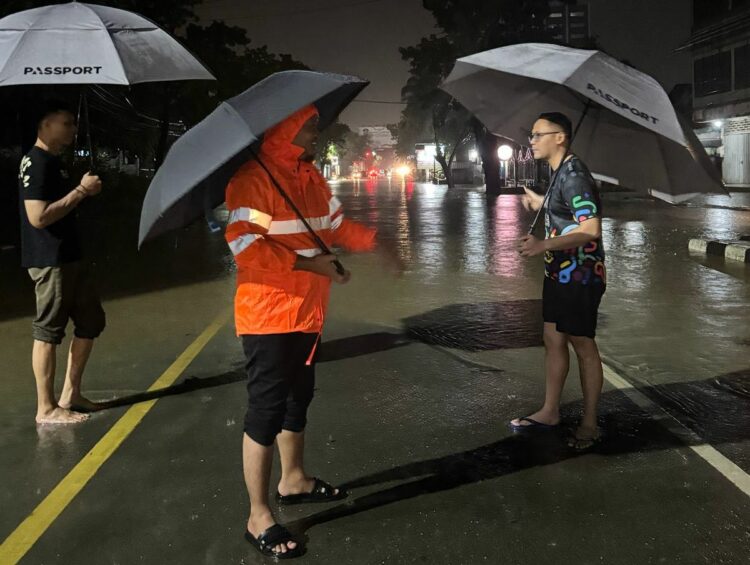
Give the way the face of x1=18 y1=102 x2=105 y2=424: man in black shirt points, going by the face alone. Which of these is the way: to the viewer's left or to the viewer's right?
to the viewer's right

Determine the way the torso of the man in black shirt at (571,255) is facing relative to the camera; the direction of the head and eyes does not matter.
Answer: to the viewer's left

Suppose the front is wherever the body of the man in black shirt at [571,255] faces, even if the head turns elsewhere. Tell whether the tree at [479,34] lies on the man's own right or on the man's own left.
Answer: on the man's own right

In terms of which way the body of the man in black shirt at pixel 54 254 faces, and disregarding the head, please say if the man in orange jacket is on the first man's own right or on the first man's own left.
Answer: on the first man's own right

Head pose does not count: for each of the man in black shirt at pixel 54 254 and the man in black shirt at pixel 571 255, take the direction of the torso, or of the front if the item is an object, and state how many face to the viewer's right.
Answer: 1

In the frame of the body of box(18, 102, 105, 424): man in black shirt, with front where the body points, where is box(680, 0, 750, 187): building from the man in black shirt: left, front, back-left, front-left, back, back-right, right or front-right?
front-left

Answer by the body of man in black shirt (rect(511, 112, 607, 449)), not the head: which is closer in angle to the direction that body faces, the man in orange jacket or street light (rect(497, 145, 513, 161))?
the man in orange jacket

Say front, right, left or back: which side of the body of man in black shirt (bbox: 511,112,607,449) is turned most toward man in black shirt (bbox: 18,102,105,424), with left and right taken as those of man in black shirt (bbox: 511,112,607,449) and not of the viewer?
front

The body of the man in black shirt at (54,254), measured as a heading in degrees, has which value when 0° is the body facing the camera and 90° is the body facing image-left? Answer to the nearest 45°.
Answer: approximately 270°

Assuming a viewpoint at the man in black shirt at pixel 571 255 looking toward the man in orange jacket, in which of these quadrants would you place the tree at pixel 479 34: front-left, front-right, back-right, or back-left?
back-right

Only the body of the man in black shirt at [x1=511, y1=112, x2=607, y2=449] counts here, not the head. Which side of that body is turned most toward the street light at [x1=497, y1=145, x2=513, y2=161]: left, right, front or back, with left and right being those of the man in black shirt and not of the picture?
right

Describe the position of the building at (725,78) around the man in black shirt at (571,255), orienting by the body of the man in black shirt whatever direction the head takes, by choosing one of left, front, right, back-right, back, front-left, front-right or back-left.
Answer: right

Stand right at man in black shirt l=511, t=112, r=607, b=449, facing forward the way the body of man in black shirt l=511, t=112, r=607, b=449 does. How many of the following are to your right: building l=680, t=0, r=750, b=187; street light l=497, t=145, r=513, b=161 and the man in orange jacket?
2

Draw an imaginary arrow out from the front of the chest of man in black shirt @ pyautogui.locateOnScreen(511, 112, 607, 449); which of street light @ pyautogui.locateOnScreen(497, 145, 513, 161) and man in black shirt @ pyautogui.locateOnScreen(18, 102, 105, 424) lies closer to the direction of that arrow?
the man in black shirt

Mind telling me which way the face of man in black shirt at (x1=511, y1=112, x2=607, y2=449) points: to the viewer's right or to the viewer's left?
to the viewer's left

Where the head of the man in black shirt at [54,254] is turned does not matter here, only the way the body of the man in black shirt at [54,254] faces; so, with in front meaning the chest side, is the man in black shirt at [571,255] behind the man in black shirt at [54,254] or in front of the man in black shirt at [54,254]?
in front

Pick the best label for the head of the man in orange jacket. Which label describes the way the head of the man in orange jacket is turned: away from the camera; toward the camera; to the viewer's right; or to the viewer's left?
to the viewer's right

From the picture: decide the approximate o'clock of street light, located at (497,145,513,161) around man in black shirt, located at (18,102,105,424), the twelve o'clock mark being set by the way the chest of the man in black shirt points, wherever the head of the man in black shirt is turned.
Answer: The street light is roughly at 10 o'clock from the man in black shirt.
